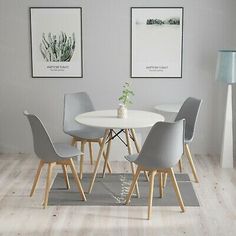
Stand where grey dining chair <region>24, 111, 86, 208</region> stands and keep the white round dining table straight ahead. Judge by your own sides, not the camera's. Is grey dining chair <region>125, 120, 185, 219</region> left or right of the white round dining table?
right

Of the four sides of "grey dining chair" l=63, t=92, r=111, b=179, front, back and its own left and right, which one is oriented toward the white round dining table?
front

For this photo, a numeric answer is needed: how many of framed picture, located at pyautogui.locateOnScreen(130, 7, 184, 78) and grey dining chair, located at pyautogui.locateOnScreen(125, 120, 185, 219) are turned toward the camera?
1

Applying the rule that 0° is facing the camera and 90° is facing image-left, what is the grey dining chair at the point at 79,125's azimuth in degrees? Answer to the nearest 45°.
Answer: approximately 315°

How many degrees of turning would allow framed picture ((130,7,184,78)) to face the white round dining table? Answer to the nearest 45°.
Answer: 0° — it already faces it

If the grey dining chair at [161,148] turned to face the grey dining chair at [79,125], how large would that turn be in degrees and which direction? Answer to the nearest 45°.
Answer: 0° — it already faces it

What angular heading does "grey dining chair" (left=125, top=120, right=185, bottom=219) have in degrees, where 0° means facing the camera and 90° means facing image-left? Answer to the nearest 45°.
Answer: approximately 135°

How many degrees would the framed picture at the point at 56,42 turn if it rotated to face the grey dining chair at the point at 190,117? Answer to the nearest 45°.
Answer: approximately 45° to its left

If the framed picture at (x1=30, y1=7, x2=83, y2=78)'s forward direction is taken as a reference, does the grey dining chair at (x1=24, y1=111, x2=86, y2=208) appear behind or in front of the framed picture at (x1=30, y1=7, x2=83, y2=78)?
in front

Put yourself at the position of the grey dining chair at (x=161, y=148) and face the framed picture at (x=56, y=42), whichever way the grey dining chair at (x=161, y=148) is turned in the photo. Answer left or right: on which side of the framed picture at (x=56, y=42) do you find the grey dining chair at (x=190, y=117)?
right

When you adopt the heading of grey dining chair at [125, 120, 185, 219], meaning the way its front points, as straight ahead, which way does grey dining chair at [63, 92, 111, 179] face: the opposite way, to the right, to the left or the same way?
the opposite way

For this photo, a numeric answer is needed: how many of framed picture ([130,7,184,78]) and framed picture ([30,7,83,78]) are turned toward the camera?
2

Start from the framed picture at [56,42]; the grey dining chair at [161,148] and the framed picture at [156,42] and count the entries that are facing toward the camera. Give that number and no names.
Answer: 2

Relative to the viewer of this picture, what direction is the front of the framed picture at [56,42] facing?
facing the viewer
